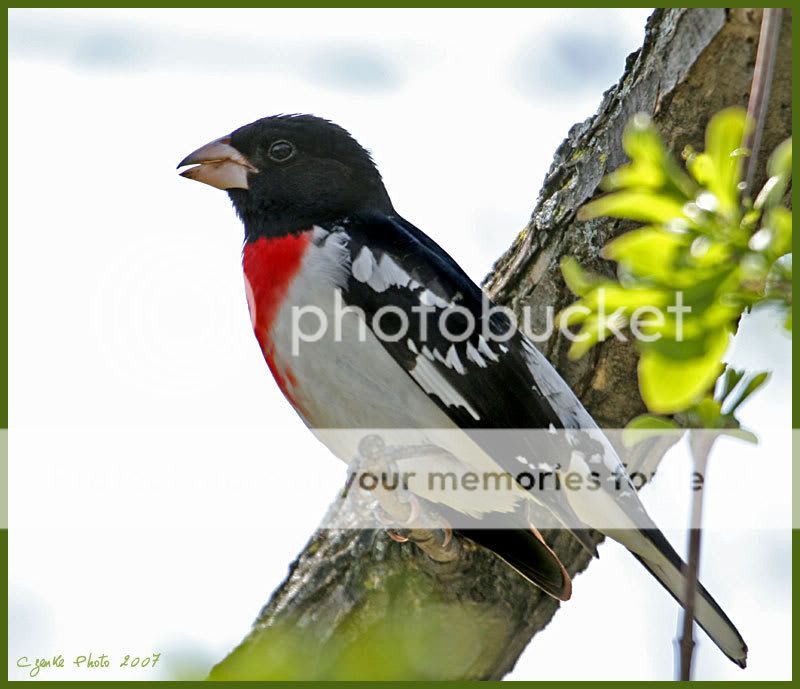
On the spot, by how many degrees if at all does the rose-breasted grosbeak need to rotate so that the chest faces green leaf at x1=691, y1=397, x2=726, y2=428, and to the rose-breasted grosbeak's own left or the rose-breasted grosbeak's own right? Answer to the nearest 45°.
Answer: approximately 90° to the rose-breasted grosbeak's own left

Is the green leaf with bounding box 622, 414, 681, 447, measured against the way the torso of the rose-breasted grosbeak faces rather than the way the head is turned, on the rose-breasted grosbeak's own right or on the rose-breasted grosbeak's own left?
on the rose-breasted grosbeak's own left

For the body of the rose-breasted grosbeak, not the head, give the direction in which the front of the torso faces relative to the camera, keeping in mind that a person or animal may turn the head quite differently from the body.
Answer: to the viewer's left
